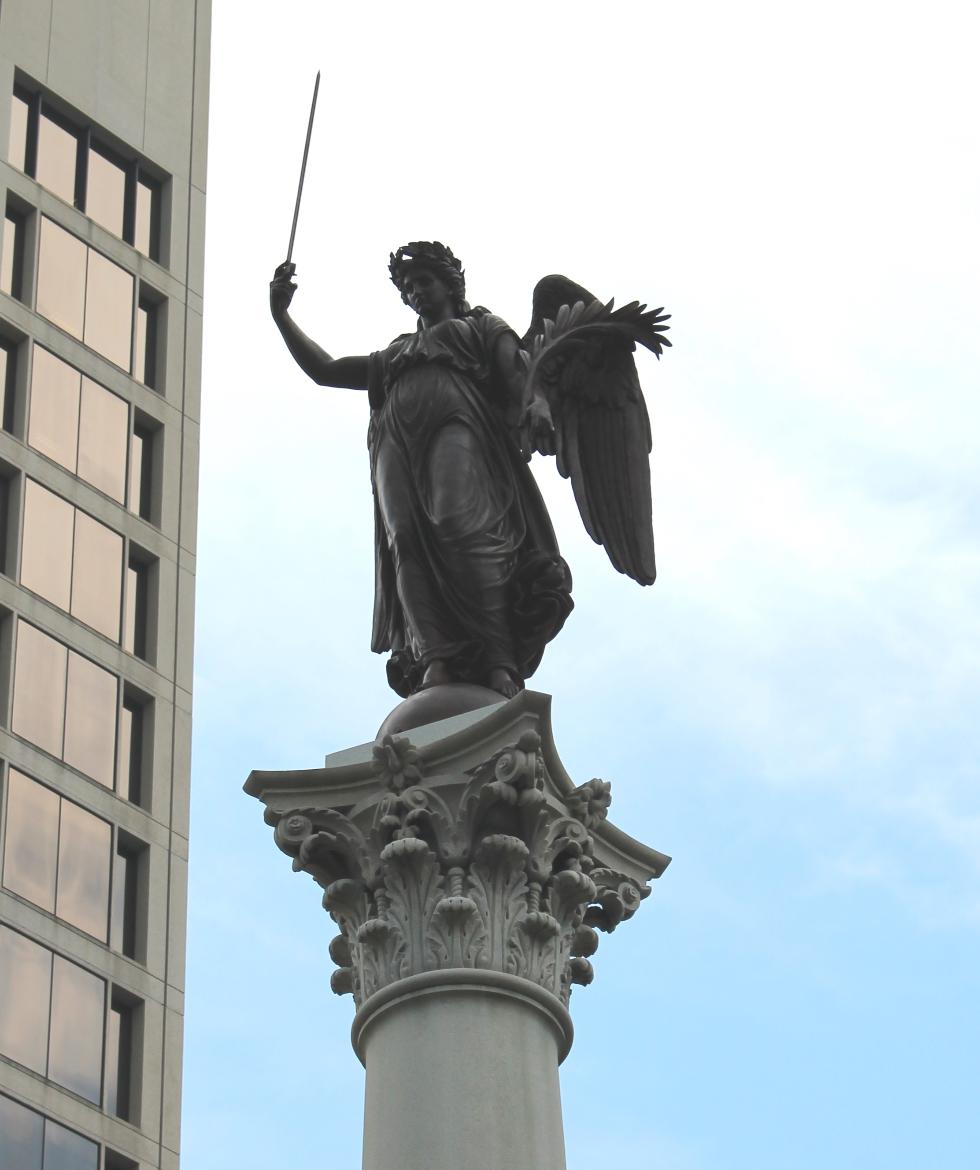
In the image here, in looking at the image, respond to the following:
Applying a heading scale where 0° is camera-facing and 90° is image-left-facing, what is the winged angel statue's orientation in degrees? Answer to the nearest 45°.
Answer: approximately 45°
